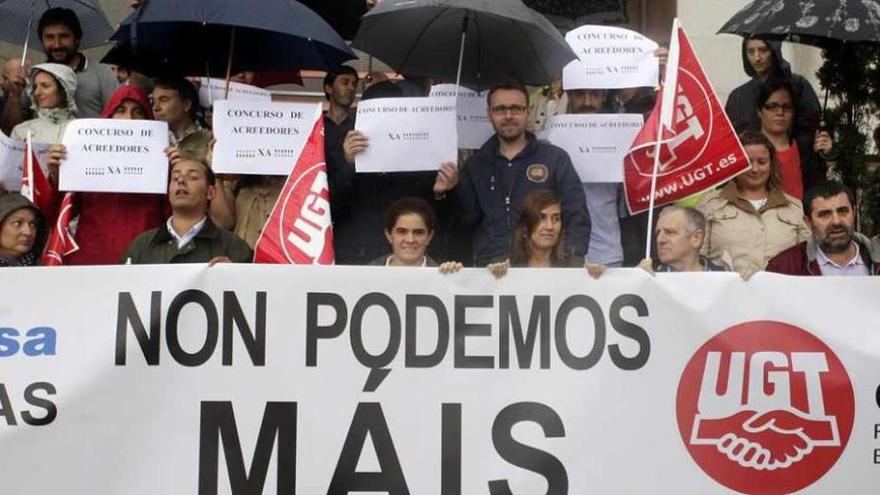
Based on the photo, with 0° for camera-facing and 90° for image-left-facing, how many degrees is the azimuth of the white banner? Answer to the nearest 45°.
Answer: approximately 0°

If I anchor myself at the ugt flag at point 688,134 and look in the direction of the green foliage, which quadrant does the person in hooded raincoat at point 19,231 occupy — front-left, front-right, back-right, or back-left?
back-left

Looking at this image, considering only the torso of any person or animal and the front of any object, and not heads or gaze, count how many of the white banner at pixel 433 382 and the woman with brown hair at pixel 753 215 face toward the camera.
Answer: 2

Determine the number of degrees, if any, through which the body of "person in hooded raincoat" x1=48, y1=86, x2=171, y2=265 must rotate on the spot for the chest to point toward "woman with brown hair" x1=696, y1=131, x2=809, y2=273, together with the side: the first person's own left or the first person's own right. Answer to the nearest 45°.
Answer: approximately 90° to the first person's own left

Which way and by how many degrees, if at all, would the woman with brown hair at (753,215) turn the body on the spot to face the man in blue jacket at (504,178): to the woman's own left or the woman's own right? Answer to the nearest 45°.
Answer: approximately 90° to the woman's own right

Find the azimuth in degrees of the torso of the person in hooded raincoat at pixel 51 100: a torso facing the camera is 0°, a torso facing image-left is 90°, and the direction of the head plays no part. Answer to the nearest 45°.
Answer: approximately 45°

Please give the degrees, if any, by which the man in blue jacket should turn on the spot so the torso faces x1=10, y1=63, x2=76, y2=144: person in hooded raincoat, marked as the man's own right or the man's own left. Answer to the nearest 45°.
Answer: approximately 90° to the man's own right

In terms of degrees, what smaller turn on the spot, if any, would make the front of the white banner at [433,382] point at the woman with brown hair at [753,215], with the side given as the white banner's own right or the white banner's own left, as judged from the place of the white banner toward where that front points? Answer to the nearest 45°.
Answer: approximately 135° to the white banner's own left
